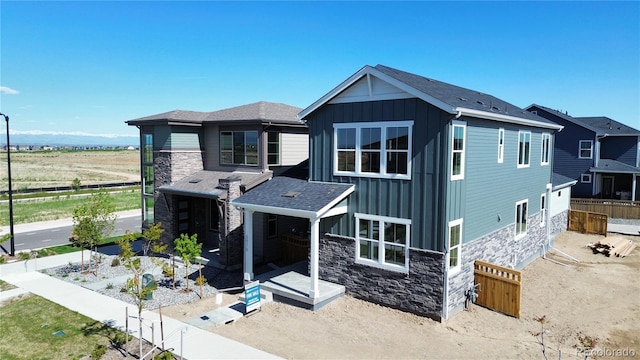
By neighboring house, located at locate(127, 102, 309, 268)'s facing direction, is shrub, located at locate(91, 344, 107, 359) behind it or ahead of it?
ahead

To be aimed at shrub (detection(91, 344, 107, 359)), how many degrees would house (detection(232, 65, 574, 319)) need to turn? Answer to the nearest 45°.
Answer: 0° — it already faces it

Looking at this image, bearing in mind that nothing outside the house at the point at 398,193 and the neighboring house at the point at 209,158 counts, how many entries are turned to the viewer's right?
0

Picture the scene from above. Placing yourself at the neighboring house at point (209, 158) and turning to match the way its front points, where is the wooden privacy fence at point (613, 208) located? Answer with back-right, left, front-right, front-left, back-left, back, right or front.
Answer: back-left

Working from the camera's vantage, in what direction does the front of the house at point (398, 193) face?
facing the viewer and to the left of the viewer

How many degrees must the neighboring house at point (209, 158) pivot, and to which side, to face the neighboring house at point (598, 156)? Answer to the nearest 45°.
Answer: approximately 135° to its left

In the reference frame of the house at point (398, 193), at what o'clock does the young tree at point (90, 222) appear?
The young tree is roughly at 2 o'clock from the house.

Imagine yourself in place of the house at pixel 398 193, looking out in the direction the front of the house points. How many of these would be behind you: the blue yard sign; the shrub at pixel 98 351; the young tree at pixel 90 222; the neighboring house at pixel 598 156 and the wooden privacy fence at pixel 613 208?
2

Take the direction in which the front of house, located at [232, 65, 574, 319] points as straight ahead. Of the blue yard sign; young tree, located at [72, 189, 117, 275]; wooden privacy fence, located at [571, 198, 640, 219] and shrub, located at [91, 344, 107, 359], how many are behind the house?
1

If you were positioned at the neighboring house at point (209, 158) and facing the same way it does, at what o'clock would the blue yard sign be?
The blue yard sign is roughly at 10 o'clock from the neighboring house.

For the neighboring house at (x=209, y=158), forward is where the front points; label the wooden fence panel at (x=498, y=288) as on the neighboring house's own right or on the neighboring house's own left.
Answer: on the neighboring house's own left

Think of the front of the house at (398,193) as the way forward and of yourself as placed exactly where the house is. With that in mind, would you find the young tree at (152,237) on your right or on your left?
on your right

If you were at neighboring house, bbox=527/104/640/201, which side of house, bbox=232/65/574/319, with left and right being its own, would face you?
back
